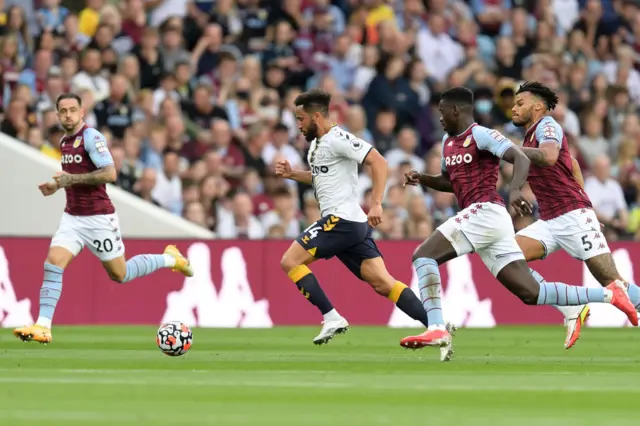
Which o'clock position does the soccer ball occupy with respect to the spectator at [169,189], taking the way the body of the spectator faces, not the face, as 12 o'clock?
The soccer ball is roughly at 12 o'clock from the spectator.

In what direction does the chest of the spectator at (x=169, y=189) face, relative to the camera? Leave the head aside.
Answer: toward the camera

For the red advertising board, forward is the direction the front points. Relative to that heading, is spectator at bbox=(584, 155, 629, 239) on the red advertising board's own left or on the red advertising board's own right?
on the red advertising board's own left

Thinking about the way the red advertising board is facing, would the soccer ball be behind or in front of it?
in front

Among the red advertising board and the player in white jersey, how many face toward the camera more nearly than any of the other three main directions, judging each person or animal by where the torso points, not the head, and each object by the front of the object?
1

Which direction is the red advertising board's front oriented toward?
toward the camera

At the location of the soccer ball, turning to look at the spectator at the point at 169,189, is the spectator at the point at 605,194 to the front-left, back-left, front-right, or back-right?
front-right

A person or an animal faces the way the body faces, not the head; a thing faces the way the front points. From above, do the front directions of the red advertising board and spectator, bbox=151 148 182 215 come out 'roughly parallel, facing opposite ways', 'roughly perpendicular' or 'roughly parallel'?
roughly parallel
